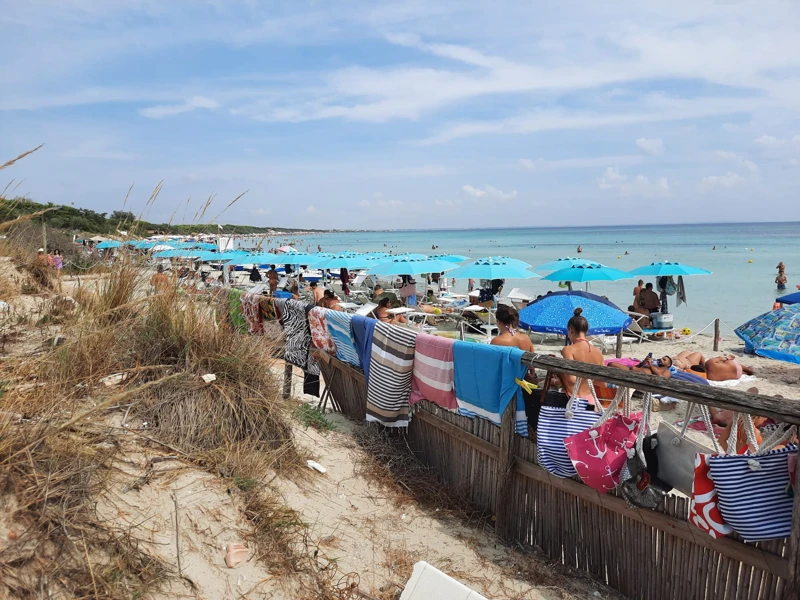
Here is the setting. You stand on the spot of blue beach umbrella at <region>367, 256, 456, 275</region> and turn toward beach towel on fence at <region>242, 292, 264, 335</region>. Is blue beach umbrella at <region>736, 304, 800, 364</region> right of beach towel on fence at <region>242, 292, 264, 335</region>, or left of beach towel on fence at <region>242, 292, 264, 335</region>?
left

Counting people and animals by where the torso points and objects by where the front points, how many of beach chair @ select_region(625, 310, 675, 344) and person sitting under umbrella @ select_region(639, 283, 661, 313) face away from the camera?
1
